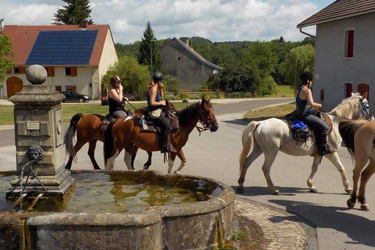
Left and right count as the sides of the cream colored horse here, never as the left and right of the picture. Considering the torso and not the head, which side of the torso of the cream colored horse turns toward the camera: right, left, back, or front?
right

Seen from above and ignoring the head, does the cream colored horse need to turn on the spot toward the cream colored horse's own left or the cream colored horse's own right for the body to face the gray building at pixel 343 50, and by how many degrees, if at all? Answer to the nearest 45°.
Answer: approximately 90° to the cream colored horse's own left

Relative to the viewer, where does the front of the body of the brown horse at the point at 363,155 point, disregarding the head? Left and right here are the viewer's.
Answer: facing to the right of the viewer

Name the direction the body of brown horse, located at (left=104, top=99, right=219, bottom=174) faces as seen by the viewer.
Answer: to the viewer's right

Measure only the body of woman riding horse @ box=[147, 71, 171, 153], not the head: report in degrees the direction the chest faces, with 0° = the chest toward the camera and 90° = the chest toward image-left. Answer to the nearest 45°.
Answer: approximately 270°

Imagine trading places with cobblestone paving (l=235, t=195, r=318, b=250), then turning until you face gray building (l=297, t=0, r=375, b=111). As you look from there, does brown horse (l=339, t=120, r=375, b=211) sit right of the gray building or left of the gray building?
right

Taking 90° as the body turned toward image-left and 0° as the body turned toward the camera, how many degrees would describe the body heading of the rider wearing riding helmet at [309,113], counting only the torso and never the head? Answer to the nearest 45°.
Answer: approximately 270°

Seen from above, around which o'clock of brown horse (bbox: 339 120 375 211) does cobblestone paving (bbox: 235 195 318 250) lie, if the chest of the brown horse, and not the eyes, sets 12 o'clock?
The cobblestone paving is roughly at 4 o'clock from the brown horse.

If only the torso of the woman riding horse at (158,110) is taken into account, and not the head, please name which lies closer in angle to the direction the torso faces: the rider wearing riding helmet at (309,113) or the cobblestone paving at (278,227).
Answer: the rider wearing riding helmet

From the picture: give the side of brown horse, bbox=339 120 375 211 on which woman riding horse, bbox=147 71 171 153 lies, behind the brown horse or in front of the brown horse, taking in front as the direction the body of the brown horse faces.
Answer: behind

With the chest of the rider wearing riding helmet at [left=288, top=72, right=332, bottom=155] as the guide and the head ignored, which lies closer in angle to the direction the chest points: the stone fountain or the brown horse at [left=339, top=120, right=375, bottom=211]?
the brown horse
